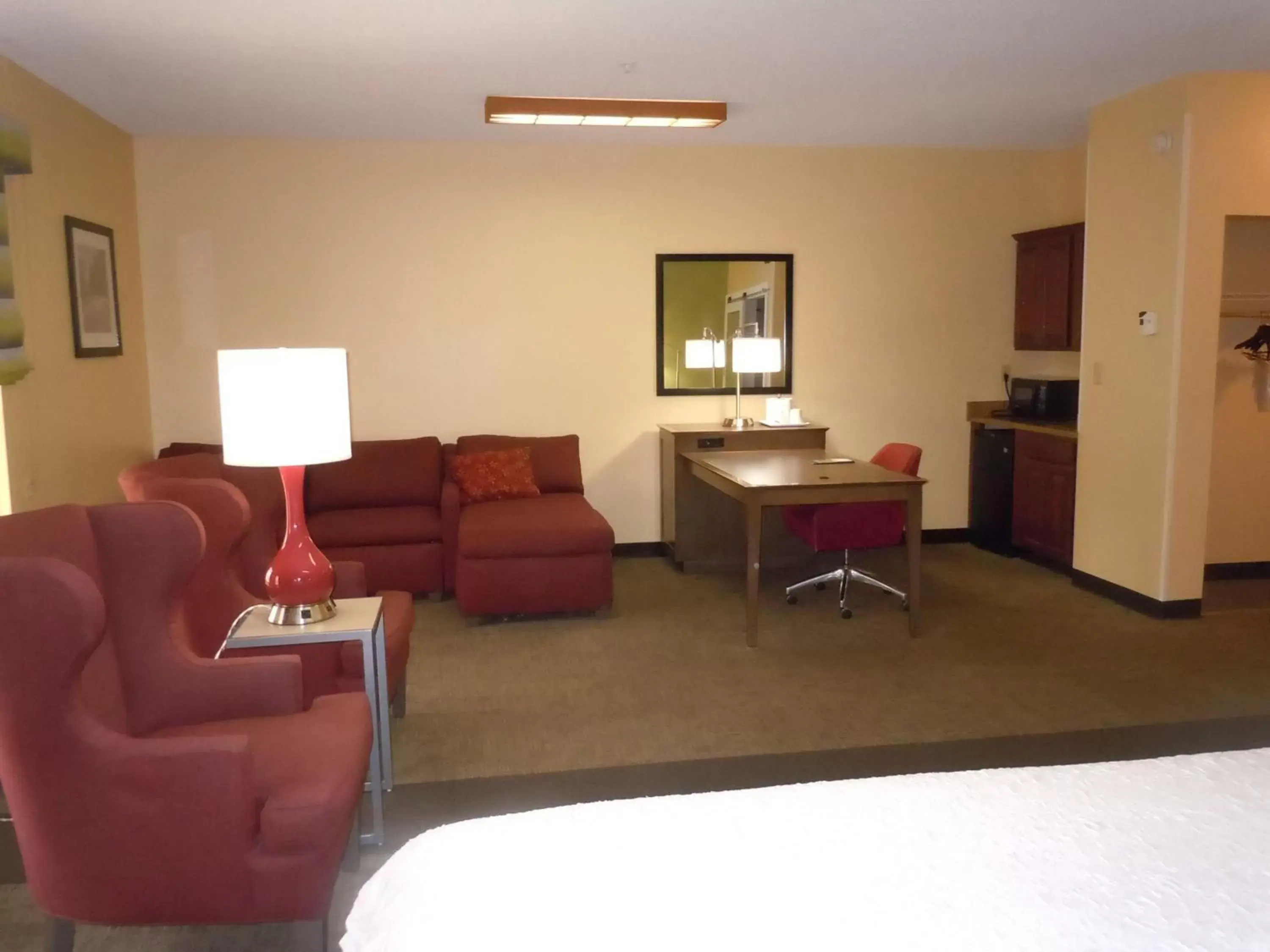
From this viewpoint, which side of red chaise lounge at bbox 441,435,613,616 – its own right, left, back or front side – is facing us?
front

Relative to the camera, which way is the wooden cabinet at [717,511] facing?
toward the camera

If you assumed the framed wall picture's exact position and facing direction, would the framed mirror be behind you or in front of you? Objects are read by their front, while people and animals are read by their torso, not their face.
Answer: in front

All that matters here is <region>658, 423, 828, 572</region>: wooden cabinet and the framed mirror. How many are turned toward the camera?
2

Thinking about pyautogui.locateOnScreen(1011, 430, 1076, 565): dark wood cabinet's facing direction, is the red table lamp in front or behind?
in front

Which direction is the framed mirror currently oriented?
toward the camera

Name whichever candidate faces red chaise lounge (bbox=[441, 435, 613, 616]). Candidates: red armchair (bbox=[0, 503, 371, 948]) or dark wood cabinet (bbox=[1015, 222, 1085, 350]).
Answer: the dark wood cabinet

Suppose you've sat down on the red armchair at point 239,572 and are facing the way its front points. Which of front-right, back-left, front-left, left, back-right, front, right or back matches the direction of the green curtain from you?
back

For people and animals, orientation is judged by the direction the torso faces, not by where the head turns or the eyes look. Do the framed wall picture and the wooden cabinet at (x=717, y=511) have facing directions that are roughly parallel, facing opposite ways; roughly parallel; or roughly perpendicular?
roughly perpendicular

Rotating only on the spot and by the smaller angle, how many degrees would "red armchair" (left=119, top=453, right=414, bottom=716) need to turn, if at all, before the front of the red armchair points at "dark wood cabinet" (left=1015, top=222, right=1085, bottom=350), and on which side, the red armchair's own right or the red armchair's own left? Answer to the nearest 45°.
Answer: approximately 45° to the red armchair's own left

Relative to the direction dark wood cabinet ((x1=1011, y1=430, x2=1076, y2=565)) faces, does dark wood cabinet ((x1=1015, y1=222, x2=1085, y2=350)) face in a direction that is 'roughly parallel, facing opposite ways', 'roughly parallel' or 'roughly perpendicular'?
roughly parallel

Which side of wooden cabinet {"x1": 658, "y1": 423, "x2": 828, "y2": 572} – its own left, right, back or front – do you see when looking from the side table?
front

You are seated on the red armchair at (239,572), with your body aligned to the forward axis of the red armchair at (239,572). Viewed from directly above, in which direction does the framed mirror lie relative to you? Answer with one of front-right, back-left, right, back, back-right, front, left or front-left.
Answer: left

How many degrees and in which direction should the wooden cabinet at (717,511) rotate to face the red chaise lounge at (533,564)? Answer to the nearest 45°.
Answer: approximately 45° to its right

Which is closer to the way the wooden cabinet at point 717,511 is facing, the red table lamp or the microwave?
the red table lamp

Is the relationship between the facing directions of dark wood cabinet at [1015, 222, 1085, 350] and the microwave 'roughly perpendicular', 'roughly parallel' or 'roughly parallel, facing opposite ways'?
roughly parallel

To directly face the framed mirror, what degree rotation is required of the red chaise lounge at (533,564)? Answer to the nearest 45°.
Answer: approximately 135° to its left

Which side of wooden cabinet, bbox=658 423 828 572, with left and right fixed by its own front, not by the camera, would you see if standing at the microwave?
left

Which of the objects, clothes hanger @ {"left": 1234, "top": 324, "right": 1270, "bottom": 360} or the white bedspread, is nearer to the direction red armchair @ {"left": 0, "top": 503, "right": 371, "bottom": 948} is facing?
the white bedspread

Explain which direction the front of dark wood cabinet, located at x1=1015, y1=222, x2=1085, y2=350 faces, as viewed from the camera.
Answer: facing the viewer and to the left of the viewer

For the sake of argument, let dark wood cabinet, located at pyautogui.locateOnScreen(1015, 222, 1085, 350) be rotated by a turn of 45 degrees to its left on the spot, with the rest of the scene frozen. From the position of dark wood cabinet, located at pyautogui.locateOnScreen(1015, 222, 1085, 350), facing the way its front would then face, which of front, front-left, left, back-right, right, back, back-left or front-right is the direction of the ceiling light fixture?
front-right

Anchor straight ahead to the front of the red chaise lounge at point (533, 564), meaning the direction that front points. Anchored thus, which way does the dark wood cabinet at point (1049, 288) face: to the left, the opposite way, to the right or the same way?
to the right

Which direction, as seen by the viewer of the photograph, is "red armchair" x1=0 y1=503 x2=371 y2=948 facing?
facing the viewer and to the right of the viewer
